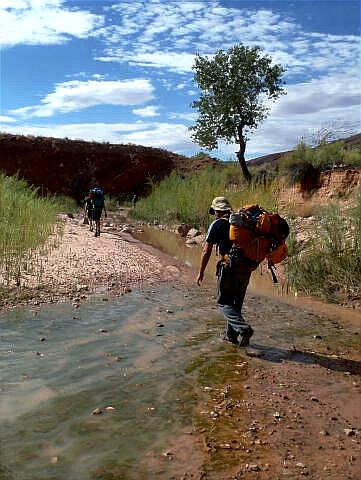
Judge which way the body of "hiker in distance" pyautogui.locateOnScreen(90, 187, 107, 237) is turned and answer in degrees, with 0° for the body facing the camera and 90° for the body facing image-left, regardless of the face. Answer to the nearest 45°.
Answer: approximately 180°

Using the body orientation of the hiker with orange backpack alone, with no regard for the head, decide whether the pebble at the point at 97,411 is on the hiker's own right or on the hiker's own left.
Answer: on the hiker's own left

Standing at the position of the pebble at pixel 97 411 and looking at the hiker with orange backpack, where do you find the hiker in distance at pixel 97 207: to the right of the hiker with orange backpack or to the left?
left

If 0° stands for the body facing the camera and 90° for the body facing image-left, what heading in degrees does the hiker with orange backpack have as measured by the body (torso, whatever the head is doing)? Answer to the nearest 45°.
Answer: approximately 135°

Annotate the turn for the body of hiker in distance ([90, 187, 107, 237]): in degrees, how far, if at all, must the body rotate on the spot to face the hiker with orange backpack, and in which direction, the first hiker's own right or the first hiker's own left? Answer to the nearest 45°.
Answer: approximately 180°

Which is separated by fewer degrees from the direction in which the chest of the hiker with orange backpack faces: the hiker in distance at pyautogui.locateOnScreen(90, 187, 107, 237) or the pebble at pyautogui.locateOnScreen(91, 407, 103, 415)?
the hiker in distance

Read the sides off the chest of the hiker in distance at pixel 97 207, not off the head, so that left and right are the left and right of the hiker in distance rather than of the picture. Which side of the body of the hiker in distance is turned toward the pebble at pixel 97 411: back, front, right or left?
back
